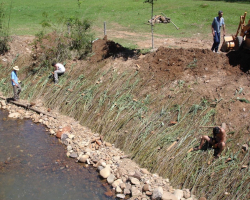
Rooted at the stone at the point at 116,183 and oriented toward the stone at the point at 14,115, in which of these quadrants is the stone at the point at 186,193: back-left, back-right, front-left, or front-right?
back-right

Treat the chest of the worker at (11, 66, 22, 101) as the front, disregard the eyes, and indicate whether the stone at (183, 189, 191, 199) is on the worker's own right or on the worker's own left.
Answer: on the worker's own right

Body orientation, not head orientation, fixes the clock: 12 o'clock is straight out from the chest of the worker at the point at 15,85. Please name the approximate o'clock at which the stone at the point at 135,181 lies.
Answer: The stone is roughly at 2 o'clock from the worker.

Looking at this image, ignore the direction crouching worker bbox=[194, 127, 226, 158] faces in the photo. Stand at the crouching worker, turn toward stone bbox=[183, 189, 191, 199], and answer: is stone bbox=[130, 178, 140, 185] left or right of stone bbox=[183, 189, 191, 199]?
right

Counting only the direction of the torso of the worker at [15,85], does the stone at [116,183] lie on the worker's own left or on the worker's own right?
on the worker's own right

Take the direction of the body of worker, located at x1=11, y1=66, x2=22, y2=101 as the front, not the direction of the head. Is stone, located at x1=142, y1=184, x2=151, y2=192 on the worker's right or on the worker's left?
on the worker's right

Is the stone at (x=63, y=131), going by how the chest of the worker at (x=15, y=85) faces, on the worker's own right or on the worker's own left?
on the worker's own right

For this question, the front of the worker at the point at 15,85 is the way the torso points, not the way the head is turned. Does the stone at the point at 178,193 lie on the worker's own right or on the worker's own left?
on the worker's own right

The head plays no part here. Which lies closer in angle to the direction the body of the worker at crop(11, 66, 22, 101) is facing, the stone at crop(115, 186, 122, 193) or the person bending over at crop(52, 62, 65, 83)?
the person bending over

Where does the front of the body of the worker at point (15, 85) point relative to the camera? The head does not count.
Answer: to the viewer's right

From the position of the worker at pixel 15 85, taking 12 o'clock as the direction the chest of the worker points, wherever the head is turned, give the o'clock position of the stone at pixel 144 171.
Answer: The stone is roughly at 2 o'clock from the worker.
